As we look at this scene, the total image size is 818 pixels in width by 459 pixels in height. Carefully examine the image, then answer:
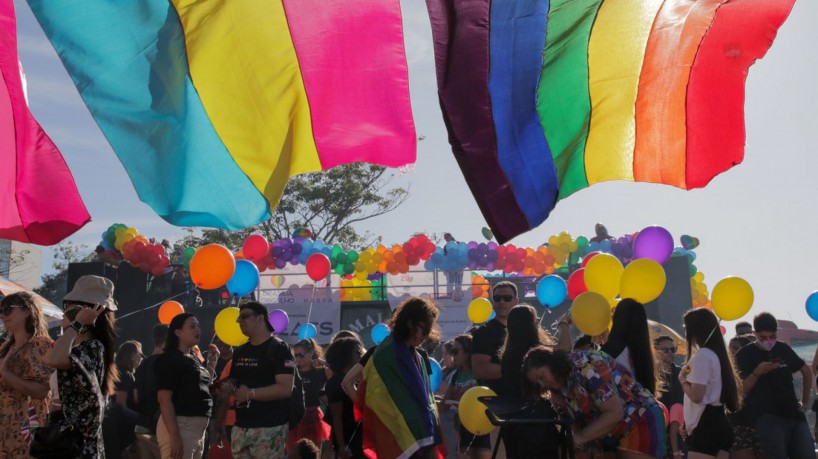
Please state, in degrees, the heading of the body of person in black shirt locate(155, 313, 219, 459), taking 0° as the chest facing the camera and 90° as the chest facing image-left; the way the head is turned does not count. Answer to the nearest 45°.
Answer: approximately 315°

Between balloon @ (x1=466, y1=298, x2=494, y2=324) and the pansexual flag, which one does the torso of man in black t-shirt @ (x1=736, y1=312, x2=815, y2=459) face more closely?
the pansexual flag

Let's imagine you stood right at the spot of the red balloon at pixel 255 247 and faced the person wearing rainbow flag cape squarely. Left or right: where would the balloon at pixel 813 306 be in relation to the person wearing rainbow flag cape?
left

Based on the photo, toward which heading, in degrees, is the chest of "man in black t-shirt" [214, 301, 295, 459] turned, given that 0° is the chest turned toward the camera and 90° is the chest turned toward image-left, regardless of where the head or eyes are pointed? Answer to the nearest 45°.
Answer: approximately 45°

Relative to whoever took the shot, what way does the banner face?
facing the viewer

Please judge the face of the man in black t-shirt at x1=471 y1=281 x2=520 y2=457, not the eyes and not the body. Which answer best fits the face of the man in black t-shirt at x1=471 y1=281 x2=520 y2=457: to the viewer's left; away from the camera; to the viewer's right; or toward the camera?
toward the camera

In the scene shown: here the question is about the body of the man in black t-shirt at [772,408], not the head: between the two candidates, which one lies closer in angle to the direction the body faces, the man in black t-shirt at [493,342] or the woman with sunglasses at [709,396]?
the woman with sunglasses

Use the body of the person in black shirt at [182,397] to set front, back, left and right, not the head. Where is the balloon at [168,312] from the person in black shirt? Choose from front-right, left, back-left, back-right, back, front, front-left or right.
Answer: back-left

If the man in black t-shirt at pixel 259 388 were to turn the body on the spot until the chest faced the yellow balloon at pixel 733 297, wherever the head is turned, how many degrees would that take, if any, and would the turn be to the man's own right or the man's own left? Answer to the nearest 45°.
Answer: approximately 135° to the man's own left

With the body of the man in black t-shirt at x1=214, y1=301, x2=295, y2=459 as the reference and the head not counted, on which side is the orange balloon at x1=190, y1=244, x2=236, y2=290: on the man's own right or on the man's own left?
on the man's own right

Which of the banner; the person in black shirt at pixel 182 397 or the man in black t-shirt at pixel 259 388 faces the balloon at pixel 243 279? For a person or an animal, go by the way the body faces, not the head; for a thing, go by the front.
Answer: the banner

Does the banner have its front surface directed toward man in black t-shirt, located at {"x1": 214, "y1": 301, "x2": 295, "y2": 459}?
yes

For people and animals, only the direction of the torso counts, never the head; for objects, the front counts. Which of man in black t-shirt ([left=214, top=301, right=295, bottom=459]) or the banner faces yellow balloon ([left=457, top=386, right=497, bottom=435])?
the banner
